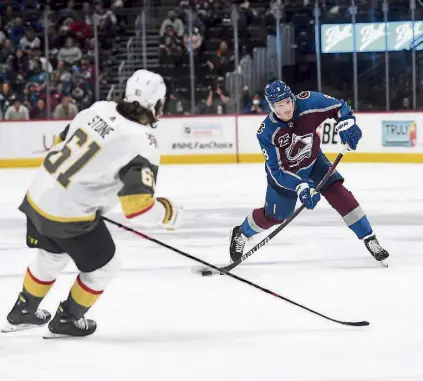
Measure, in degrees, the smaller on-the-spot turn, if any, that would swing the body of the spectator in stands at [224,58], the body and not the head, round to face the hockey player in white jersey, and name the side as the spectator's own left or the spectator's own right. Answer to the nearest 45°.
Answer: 0° — they already face them

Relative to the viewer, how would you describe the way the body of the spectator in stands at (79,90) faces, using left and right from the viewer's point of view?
facing the viewer

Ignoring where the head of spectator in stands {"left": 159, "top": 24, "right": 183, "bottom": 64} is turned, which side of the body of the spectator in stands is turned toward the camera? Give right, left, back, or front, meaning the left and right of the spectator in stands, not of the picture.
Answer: front

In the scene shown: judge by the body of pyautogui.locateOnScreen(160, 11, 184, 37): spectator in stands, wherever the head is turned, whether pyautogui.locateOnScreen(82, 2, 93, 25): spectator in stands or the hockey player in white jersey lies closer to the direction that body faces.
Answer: the hockey player in white jersey

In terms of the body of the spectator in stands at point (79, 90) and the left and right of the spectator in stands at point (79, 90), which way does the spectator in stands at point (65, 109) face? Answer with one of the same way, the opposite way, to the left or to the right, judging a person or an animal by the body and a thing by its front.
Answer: the same way

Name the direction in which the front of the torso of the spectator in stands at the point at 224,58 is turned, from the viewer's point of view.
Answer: toward the camera

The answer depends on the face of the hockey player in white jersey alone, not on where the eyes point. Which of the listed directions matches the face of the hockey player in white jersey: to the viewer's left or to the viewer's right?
to the viewer's right

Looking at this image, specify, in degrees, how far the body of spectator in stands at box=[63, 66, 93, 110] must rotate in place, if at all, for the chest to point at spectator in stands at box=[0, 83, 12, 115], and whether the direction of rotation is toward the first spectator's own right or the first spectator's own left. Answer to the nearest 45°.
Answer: approximately 90° to the first spectator's own right

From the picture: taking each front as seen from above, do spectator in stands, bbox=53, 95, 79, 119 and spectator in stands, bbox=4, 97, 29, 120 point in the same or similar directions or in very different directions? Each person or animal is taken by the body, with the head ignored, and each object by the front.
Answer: same or similar directions

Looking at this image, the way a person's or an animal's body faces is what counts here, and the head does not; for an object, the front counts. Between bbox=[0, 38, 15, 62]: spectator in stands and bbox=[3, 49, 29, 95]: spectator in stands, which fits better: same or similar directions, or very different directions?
same or similar directions

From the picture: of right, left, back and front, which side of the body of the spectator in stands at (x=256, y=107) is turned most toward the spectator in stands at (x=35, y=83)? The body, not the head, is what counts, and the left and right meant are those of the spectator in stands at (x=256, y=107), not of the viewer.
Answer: right

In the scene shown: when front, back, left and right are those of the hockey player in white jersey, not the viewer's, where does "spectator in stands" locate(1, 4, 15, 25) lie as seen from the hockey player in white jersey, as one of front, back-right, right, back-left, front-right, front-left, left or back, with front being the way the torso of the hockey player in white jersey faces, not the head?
front-left

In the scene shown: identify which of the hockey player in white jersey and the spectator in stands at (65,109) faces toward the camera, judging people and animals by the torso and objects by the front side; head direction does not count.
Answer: the spectator in stands

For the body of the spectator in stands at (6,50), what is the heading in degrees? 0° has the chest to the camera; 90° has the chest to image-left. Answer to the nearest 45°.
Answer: approximately 0°

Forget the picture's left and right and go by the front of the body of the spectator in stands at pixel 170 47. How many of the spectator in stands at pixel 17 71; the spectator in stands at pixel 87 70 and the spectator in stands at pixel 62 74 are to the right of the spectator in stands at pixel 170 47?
3

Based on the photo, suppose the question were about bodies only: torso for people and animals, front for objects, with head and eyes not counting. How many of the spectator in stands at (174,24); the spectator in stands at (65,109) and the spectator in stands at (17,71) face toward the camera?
3

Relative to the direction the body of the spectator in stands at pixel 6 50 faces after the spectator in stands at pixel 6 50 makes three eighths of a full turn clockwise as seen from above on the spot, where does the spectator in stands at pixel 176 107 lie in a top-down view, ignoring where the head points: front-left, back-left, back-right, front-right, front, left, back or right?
back
